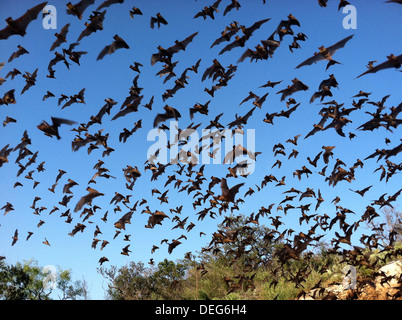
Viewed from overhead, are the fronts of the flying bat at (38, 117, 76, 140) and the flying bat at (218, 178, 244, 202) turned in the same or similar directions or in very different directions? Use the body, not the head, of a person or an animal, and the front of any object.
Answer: same or similar directions

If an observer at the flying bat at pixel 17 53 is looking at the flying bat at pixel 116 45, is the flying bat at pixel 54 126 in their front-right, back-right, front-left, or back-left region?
front-right

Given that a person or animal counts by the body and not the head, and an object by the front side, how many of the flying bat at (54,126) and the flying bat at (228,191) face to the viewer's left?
2

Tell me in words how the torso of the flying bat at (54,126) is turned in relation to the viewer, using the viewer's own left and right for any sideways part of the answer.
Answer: facing to the left of the viewer

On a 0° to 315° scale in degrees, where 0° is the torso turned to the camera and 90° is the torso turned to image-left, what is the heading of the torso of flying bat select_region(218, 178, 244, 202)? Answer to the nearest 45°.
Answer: approximately 90°
